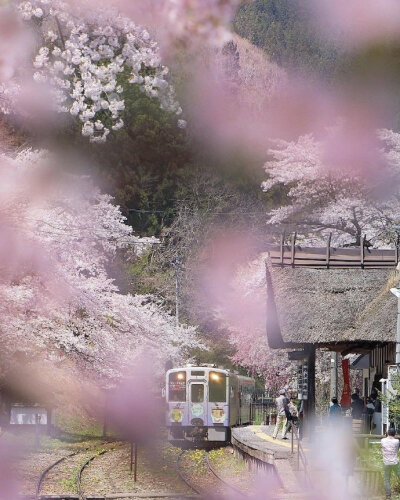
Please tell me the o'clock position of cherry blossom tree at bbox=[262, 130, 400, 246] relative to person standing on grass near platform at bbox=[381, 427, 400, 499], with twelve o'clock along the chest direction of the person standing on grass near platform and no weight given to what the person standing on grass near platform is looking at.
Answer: The cherry blossom tree is roughly at 12 o'clock from the person standing on grass near platform.

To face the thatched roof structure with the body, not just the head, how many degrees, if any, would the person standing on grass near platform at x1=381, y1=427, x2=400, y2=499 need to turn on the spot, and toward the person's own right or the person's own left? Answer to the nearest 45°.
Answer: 0° — they already face it

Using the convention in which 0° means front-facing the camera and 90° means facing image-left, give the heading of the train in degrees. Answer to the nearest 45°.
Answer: approximately 0°

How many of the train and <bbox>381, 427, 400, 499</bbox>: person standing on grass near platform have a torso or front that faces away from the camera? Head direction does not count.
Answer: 1

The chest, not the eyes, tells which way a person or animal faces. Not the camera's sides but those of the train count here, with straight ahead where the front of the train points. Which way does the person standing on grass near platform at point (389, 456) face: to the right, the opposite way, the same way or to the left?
the opposite way

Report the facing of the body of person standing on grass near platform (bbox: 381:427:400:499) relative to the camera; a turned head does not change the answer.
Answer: away from the camera
